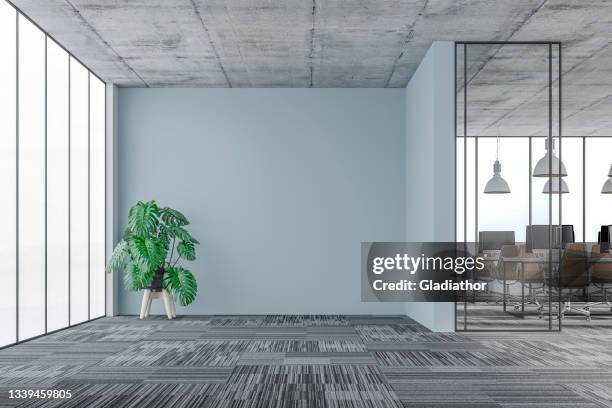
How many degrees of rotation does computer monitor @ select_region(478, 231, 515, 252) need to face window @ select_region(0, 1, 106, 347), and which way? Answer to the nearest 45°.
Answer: approximately 45° to its right

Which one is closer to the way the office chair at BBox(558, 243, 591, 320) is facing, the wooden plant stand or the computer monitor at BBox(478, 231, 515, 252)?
the computer monitor

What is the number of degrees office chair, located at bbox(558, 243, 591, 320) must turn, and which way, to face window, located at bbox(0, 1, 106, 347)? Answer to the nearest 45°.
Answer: approximately 90° to its left

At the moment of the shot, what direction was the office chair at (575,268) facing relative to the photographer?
facing away from the viewer and to the left of the viewer

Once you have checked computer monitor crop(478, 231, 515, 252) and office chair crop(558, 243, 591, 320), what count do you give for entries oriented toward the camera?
1

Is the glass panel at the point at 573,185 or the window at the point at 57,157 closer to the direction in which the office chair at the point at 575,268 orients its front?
the glass panel

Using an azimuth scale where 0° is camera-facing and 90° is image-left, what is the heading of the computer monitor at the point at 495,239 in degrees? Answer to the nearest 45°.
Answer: approximately 0°
